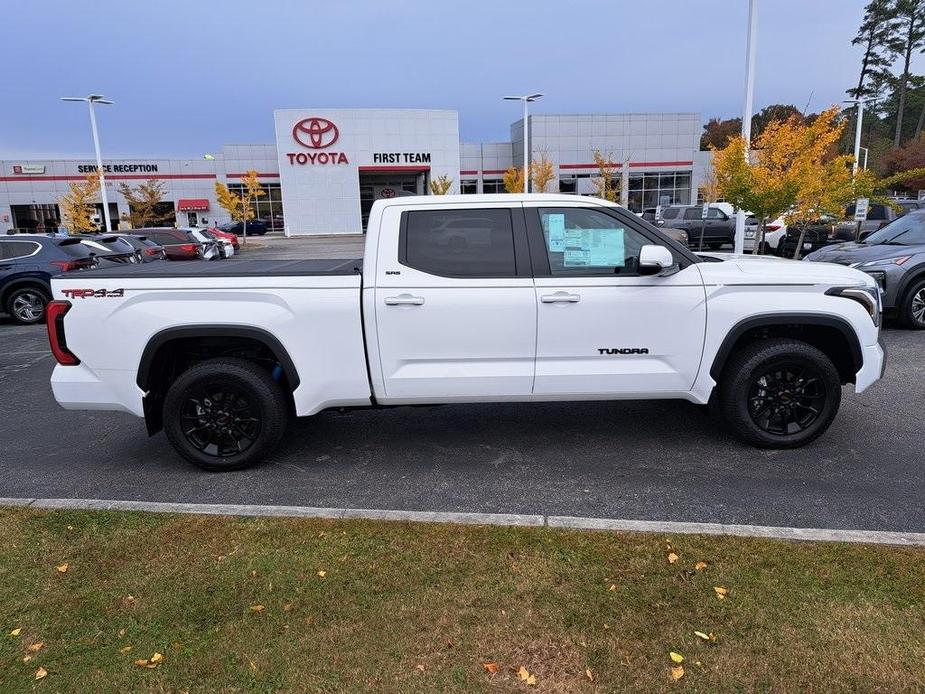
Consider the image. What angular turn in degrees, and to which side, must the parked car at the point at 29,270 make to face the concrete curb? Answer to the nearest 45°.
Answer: approximately 135° to its left

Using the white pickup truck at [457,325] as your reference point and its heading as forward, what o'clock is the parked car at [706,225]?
The parked car is roughly at 10 o'clock from the white pickup truck.

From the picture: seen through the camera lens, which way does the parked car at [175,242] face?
facing away from the viewer and to the left of the viewer

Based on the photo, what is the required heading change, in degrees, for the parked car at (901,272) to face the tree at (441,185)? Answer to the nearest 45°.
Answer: approximately 90° to its right

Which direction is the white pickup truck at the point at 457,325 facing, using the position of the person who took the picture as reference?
facing to the right of the viewer

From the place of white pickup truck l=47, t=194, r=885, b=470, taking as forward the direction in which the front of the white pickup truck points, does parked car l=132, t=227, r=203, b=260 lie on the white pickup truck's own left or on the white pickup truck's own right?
on the white pickup truck's own left

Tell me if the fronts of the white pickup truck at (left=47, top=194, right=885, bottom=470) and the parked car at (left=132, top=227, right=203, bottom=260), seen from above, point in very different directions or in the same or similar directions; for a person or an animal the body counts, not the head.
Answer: very different directions

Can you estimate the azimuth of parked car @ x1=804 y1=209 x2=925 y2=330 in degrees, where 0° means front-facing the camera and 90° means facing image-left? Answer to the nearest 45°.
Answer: approximately 45°

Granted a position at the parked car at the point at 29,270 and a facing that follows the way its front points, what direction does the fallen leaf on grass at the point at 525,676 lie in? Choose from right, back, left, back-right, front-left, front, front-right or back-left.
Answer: back-left

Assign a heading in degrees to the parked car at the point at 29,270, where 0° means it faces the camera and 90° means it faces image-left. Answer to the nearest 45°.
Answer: approximately 135°

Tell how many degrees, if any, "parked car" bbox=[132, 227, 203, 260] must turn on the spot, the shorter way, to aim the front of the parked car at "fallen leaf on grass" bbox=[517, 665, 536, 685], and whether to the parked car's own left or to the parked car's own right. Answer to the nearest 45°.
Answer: approximately 135° to the parked car's own left

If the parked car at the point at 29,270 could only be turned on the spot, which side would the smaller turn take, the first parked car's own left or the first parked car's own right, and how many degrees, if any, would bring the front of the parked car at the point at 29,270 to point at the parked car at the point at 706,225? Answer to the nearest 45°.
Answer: approximately 135° to the first parked car's own right

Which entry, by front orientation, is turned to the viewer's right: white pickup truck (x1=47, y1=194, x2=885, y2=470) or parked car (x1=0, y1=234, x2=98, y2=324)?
the white pickup truck
